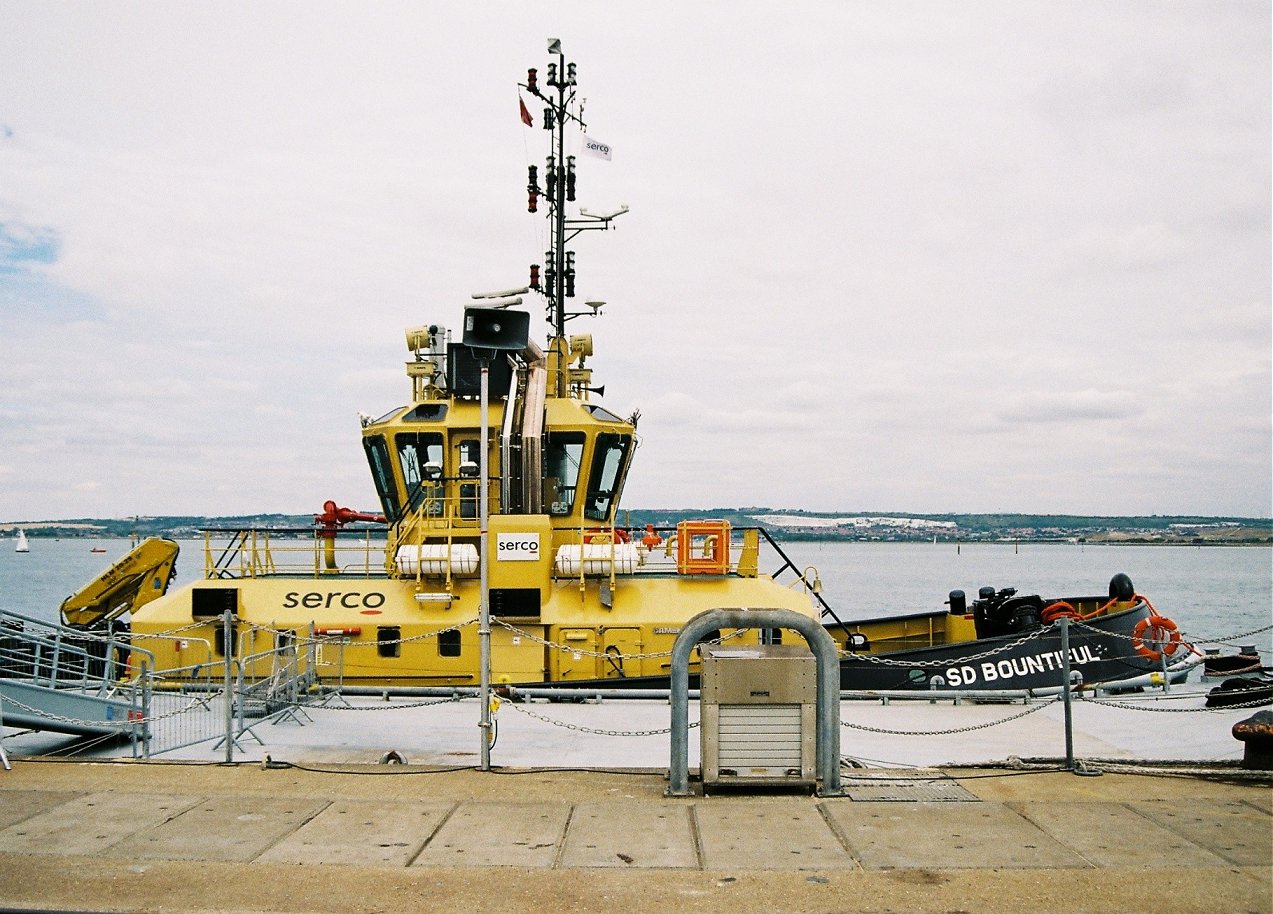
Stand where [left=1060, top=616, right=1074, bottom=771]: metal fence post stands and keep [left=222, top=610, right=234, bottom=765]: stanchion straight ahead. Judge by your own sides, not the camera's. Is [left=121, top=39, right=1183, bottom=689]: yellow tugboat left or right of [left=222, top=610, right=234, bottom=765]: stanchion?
right

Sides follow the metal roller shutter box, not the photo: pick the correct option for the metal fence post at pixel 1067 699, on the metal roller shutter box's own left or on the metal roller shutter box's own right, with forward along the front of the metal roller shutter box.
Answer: on the metal roller shutter box's own left

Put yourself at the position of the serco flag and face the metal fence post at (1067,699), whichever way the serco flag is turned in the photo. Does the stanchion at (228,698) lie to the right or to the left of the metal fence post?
right

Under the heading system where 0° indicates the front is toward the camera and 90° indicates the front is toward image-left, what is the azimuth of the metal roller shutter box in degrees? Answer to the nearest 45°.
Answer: approximately 0°

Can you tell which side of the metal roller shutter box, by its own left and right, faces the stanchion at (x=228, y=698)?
right

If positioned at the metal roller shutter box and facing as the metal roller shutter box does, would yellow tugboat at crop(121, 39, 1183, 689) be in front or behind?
behind

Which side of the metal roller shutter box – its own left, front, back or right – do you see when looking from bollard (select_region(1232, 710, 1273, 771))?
left
